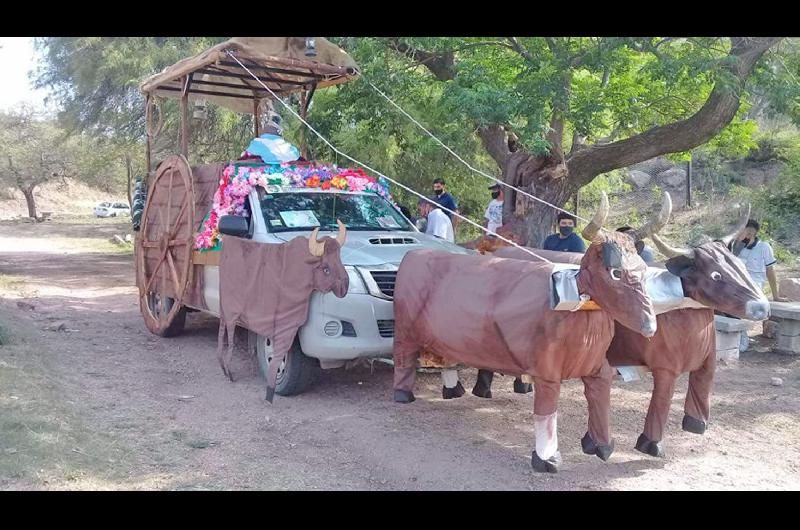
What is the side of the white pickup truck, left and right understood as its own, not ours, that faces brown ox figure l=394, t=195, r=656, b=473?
front

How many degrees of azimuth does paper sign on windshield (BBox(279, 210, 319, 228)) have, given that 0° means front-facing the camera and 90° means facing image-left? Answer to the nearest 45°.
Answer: approximately 315°

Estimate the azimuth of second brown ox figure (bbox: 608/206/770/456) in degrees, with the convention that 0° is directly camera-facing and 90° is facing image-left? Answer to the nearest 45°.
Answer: approximately 315°

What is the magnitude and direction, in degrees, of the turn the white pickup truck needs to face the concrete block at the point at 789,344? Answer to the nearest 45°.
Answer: approximately 45° to its left

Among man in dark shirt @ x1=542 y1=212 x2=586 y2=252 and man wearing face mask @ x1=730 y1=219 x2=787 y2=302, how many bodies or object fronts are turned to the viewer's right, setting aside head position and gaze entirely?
0

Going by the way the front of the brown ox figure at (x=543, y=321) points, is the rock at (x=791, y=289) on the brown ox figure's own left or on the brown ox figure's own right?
on the brown ox figure's own left

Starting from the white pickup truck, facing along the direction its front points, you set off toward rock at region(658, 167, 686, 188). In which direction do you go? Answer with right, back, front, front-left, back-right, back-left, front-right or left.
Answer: left

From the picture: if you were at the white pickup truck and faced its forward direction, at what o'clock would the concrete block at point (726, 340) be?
The concrete block is roughly at 10 o'clock from the white pickup truck.

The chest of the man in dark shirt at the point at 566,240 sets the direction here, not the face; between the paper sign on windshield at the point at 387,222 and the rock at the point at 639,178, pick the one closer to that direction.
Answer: the paper sign on windshield

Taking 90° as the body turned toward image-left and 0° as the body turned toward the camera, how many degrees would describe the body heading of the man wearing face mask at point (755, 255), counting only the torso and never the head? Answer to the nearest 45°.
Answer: approximately 45°

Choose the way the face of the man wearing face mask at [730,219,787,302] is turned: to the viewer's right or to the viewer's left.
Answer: to the viewer's left

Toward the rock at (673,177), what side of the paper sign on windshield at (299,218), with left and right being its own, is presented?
left

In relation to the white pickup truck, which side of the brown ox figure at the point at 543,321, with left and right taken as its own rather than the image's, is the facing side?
back
